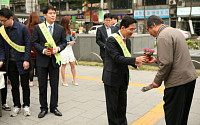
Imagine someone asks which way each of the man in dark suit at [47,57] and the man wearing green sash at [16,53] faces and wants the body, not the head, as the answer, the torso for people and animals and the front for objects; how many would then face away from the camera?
0

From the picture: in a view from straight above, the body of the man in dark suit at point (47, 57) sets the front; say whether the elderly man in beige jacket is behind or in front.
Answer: in front

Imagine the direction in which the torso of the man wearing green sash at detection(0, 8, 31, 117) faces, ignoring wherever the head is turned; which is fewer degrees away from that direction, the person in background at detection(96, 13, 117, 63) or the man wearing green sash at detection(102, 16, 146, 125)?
the man wearing green sash

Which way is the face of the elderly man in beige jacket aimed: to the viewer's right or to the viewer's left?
to the viewer's left

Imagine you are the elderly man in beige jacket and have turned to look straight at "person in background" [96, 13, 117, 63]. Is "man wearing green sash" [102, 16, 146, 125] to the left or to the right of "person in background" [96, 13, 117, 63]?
left

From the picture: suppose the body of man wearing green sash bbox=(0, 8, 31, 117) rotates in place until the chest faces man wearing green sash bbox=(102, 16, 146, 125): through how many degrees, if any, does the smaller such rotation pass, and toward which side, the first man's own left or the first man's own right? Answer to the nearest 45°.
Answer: approximately 90° to the first man's own left

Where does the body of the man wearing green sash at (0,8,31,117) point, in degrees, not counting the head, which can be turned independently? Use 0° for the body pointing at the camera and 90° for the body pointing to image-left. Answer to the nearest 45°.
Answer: approximately 45°

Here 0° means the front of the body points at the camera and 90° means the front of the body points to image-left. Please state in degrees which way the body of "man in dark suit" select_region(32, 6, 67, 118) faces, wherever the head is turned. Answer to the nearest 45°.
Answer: approximately 0°

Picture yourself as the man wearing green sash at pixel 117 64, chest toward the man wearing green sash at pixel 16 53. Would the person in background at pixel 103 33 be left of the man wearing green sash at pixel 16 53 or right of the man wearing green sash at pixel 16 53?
right

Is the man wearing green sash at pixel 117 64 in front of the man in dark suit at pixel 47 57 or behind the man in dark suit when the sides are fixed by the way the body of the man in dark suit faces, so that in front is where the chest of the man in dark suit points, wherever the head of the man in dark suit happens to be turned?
in front
